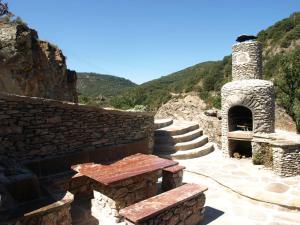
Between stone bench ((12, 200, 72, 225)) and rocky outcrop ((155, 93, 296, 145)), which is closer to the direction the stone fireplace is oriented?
the stone bench

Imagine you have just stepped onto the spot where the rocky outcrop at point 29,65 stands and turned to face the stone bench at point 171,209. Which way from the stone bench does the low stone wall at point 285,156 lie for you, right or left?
left

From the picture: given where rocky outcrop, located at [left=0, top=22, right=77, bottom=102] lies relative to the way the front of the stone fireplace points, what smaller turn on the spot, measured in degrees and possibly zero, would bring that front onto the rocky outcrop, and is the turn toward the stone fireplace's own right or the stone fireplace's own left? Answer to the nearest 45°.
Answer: approximately 45° to the stone fireplace's own right

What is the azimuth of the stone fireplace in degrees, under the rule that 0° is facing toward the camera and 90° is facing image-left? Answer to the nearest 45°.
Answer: approximately 45°

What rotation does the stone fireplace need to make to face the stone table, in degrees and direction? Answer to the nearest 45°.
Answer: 0° — it already faces it

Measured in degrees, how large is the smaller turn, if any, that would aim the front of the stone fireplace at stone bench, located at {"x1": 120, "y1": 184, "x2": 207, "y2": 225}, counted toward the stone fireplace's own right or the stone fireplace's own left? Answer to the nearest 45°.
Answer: approximately 45° to the stone fireplace's own left

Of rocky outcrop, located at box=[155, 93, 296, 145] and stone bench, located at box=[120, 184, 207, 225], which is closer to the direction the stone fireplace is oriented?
the stone bench

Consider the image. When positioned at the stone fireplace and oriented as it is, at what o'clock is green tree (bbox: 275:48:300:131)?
The green tree is roughly at 7 o'clock from the stone fireplace.
